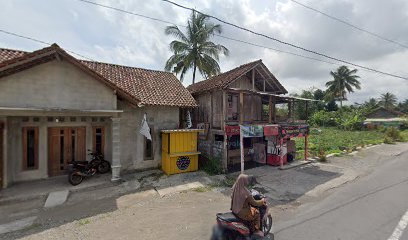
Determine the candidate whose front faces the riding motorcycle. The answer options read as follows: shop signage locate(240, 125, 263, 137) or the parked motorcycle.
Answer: the shop signage

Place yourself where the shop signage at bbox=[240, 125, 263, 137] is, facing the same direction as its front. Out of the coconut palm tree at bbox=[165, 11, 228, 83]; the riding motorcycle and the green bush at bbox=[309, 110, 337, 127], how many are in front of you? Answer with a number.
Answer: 1

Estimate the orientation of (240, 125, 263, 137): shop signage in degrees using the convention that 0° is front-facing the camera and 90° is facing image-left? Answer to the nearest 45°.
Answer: approximately 0°

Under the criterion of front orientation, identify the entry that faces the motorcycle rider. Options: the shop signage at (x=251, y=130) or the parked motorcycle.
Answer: the shop signage

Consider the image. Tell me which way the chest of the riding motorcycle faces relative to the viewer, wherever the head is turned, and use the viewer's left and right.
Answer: facing away from the viewer and to the right of the viewer

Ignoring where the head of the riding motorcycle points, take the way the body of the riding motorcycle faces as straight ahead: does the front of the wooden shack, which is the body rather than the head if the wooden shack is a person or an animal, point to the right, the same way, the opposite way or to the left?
to the right

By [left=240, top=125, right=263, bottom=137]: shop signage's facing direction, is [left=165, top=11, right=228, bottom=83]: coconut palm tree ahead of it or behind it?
behind

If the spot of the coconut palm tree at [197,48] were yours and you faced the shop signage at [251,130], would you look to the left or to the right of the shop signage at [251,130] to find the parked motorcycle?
right
